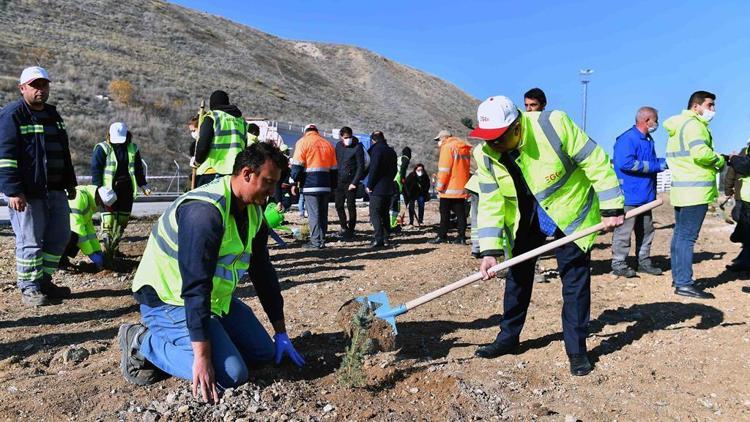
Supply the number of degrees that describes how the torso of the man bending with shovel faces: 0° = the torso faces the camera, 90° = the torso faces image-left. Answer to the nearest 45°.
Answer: approximately 45°

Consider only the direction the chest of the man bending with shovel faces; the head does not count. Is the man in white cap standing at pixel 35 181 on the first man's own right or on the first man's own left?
on the first man's own right

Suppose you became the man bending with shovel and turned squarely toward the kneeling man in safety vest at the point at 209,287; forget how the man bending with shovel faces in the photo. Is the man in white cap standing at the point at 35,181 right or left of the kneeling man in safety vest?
right

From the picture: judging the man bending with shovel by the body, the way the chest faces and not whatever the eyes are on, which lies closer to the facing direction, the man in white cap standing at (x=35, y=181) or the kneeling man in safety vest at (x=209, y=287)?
the kneeling man in safety vest

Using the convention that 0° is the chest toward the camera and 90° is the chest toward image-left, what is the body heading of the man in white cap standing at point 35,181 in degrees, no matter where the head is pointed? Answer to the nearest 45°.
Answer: approximately 315°

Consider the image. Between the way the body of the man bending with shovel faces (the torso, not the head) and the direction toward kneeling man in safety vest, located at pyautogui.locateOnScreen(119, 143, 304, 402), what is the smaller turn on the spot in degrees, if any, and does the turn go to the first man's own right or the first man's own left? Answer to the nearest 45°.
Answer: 0° — they already face them
